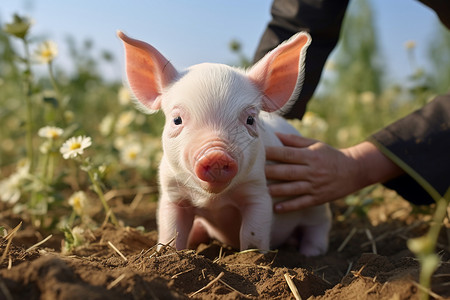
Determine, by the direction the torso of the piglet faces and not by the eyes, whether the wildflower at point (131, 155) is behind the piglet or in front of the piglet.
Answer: behind

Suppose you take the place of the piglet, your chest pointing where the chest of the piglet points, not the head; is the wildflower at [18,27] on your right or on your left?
on your right

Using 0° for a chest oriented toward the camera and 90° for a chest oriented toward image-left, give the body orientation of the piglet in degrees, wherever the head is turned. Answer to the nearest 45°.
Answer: approximately 0°

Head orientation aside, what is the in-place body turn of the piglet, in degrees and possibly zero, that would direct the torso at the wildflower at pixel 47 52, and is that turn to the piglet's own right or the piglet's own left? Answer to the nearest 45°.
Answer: approximately 135° to the piglet's own right
